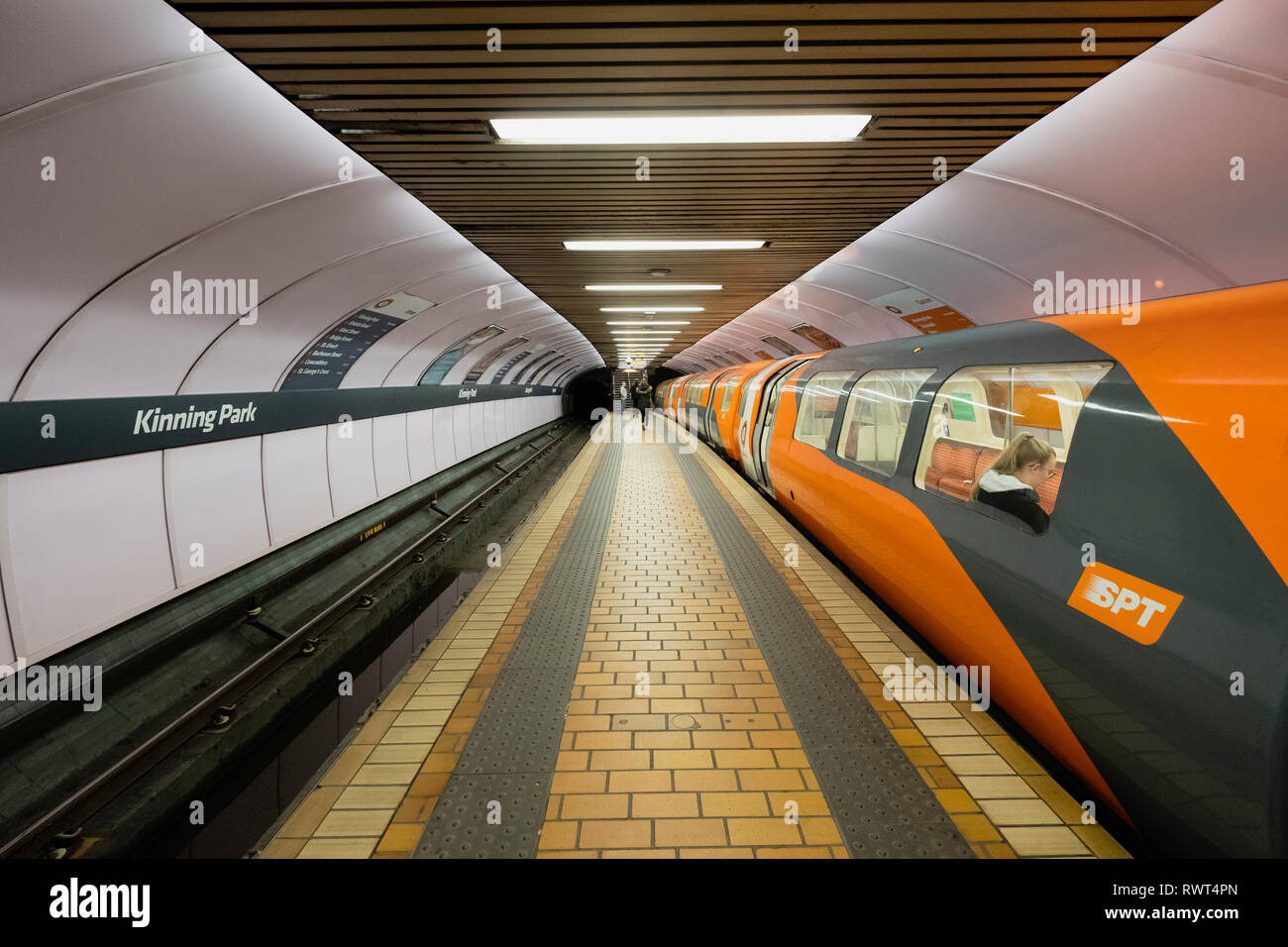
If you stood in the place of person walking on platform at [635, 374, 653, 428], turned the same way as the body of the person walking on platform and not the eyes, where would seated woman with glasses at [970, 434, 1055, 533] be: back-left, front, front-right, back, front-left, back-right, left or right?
back

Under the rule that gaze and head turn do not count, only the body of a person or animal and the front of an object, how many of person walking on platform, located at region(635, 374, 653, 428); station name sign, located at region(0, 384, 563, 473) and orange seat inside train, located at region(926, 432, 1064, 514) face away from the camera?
1

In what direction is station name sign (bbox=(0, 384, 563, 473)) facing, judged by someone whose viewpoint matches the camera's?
facing the viewer and to the right of the viewer

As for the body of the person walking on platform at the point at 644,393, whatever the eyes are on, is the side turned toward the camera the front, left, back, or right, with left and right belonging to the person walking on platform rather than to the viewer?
back

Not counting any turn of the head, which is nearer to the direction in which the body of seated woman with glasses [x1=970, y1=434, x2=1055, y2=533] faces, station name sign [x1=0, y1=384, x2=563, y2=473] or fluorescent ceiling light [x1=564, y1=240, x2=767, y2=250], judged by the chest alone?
the fluorescent ceiling light

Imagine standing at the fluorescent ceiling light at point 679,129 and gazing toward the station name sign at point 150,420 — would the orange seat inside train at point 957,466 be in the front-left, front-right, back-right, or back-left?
back-right

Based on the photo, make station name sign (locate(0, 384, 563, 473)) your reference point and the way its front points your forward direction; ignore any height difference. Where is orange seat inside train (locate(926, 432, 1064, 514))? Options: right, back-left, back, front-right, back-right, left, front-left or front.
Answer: front

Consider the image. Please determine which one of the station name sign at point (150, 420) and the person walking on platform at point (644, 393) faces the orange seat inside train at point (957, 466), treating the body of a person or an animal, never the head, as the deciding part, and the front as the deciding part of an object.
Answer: the station name sign

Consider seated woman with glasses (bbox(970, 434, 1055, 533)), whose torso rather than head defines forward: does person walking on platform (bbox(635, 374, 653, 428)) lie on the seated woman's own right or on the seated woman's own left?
on the seated woman's own left

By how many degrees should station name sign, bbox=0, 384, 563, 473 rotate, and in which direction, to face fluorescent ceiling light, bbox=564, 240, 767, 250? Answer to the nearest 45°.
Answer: approximately 45° to its left
